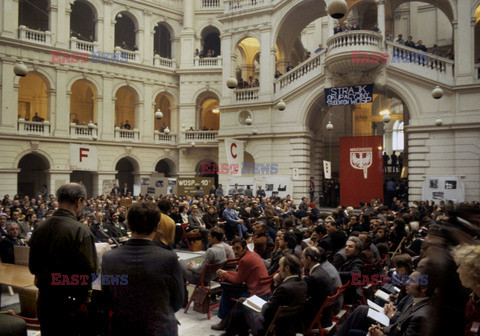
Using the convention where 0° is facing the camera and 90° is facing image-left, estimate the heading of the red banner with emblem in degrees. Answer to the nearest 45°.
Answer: approximately 0°

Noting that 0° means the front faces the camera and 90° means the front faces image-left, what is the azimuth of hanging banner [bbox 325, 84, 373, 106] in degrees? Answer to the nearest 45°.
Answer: approximately 0°

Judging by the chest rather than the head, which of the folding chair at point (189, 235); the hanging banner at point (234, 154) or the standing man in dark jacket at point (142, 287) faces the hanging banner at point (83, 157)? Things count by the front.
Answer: the standing man in dark jacket

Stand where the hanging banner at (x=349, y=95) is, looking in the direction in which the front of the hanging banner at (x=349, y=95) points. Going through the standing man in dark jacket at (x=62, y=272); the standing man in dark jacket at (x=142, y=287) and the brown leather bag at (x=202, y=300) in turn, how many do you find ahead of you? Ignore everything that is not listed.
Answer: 3

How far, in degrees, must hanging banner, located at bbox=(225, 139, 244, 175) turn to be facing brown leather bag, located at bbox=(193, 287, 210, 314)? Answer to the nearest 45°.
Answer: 0° — it already faces it

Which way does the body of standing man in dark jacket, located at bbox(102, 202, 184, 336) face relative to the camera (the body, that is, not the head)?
away from the camera

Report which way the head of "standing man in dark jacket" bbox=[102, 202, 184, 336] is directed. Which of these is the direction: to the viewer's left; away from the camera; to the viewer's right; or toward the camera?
away from the camera

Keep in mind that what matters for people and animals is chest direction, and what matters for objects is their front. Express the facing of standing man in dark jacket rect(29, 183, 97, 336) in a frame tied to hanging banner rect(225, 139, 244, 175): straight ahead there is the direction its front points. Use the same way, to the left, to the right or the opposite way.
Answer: the opposite way

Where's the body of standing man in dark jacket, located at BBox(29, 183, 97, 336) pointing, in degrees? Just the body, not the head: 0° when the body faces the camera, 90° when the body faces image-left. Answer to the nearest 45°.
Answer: approximately 225°

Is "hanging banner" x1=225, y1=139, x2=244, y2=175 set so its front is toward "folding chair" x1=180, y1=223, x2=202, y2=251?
yes
